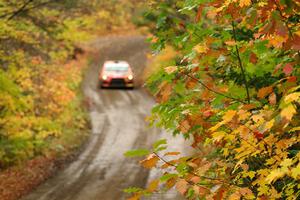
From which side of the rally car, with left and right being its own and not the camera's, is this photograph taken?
front

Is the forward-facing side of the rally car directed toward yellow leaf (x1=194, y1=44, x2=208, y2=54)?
yes

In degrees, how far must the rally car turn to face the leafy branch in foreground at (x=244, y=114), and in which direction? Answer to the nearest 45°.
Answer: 0° — it already faces it

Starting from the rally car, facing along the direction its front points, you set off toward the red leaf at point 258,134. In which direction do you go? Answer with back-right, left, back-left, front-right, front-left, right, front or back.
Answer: front
